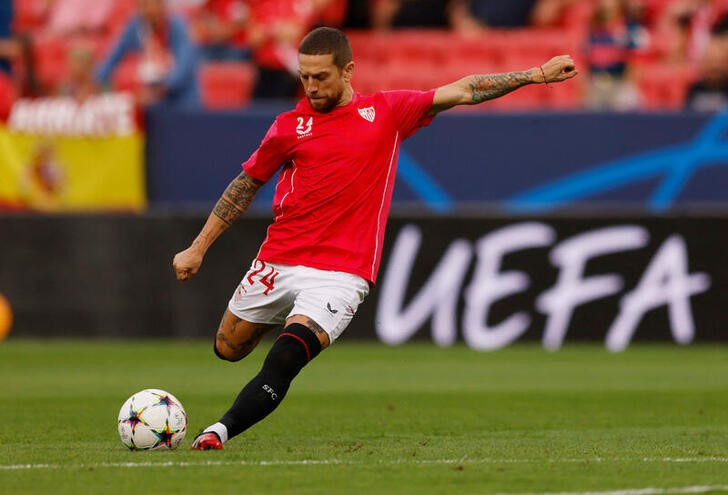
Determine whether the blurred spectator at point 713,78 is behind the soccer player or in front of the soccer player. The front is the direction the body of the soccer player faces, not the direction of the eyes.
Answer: behind

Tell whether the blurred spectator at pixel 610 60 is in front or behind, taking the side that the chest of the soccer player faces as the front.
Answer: behind

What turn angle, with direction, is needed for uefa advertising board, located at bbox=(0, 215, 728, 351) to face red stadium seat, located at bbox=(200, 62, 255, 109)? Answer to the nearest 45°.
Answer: approximately 135° to its right

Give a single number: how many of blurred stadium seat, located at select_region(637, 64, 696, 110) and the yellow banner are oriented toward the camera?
2

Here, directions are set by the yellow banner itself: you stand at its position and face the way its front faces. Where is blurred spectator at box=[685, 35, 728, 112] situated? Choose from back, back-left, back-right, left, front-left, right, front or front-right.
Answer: left

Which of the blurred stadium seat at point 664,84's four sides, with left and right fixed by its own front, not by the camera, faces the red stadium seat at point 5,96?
right

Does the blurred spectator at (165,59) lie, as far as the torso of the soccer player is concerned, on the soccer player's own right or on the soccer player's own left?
on the soccer player's own right

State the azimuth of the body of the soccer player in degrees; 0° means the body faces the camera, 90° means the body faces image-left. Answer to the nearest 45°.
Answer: approximately 45°

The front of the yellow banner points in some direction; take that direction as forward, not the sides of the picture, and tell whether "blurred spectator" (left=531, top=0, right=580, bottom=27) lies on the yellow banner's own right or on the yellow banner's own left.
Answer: on the yellow banner's own left
